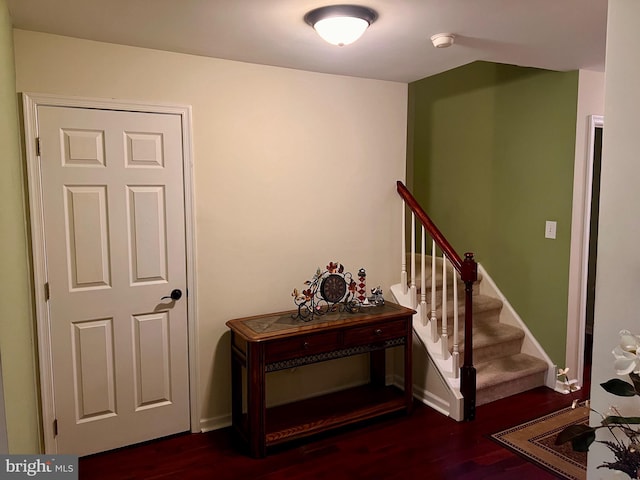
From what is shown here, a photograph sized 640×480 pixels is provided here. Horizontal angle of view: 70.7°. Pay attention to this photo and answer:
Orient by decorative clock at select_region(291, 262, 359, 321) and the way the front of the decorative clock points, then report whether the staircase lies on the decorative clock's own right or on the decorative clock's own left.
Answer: on the decorative clock's own left

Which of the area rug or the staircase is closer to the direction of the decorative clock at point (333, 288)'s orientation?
the area rug

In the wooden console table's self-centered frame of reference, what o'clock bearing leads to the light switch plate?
The light switch plate is roughly at 10 o'clock from the wooden console table.

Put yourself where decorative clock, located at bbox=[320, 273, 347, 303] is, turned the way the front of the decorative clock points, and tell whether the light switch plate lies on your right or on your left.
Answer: on your left

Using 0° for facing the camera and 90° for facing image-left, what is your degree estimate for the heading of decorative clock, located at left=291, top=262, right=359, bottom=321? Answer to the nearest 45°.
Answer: approximately 315°

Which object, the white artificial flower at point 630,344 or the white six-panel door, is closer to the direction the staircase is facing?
the white artificial flower

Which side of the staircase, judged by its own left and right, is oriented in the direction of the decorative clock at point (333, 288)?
right

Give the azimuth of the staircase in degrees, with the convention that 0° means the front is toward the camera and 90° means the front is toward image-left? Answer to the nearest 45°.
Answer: approximately 315°
